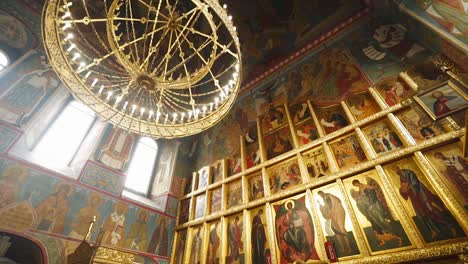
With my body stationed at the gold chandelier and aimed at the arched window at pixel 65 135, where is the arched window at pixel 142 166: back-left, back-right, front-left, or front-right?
front-right

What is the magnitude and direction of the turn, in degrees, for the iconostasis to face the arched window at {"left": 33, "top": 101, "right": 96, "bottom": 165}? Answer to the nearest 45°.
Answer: approximately 45° to its right

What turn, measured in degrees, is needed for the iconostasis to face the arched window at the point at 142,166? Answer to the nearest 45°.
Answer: approximately 45° to its right

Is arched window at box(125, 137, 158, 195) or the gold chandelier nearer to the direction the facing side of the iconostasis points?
the gold chandelier

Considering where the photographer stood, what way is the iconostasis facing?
facing the viewer and to the left of the viewer

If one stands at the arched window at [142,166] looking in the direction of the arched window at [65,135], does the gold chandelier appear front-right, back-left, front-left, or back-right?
front-left

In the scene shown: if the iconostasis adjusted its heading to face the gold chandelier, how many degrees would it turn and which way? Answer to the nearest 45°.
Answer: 0° — it already faces it
